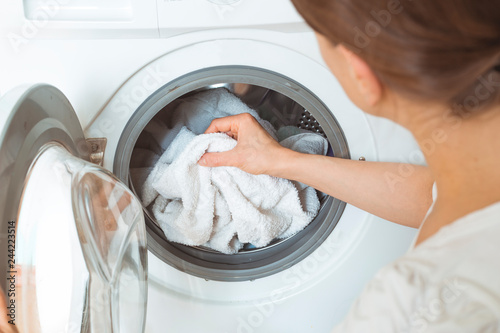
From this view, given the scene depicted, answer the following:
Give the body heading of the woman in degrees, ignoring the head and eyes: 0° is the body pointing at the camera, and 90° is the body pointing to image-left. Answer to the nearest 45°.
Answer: approximately 135°

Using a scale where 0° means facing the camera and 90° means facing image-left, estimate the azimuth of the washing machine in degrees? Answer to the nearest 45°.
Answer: approximately 0°

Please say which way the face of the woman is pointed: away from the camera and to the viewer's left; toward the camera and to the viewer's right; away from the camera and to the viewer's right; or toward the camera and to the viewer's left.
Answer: away from the camera and to the viewer's left

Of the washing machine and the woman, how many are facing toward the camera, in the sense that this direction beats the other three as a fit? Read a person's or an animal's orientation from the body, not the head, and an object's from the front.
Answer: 1
